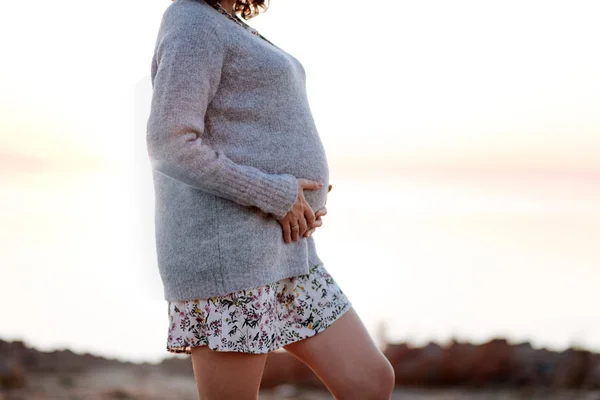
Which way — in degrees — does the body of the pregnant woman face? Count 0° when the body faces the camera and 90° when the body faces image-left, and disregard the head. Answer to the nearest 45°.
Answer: approximately 270°
